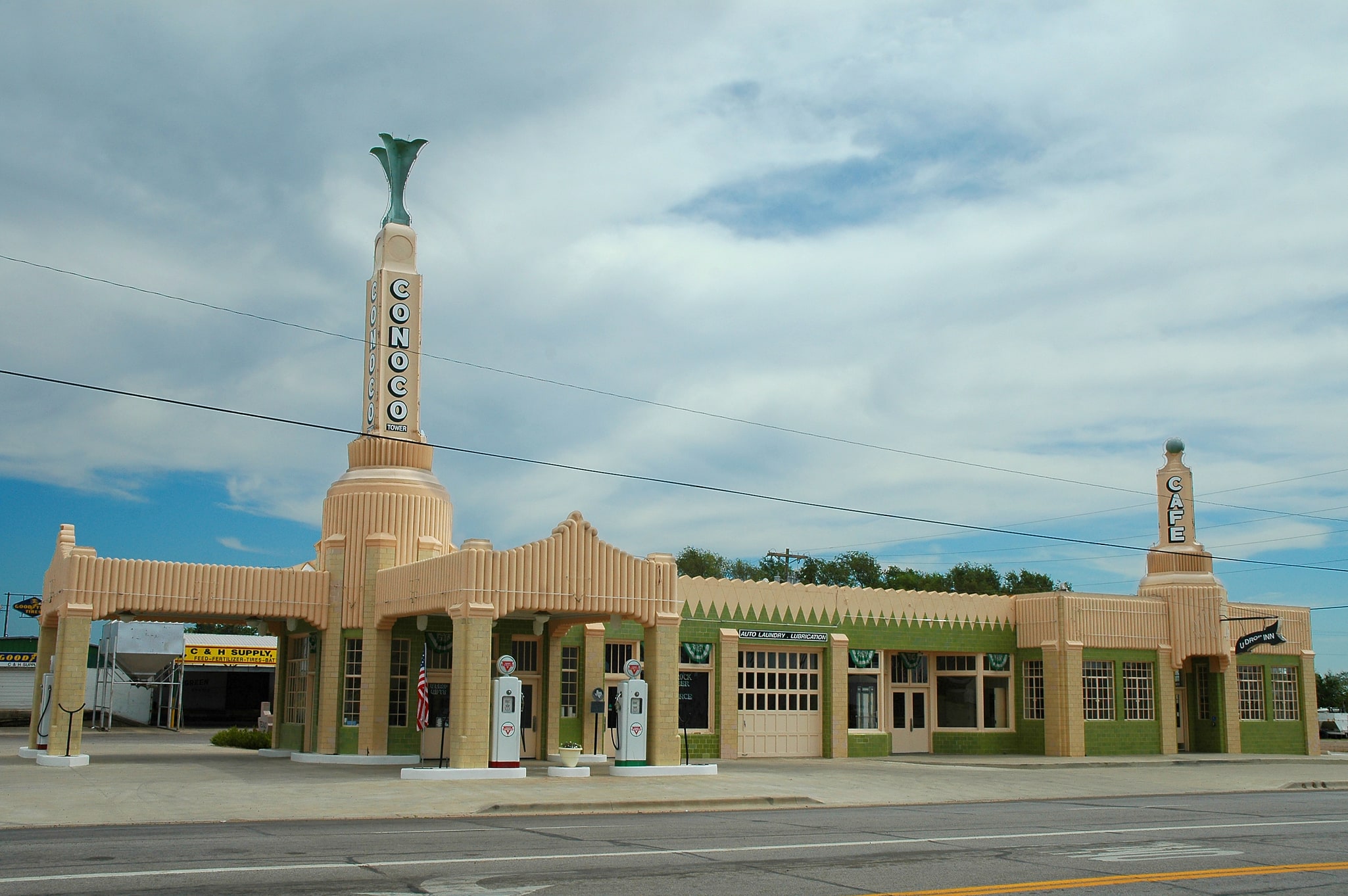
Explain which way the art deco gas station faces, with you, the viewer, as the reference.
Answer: facing the viewer

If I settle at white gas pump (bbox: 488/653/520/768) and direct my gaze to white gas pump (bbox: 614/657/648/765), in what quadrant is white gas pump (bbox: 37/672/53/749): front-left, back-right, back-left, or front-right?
back-left

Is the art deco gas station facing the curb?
yes
